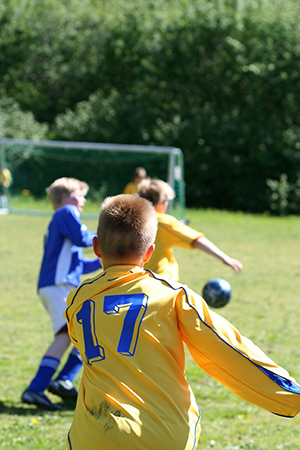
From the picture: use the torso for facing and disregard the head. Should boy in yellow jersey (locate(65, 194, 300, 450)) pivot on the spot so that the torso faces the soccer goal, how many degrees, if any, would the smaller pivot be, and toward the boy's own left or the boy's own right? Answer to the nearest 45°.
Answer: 0° — they already face it

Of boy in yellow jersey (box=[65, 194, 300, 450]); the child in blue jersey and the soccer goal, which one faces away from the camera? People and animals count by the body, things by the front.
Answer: the boy in yellow jersey

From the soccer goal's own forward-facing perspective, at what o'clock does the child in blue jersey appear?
The child in blue jersey is roughly at 12 o'clock from the soccer goal.

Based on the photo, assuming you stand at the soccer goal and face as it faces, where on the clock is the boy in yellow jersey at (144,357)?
The boy in yellow jersey is roughly at 12 o'clock from the soccer goal.

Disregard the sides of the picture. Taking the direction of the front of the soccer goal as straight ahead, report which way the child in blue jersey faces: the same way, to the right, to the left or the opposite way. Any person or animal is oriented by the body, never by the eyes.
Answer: to the left

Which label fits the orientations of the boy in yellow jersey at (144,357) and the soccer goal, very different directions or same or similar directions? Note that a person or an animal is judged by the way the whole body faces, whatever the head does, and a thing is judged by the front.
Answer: very different directions

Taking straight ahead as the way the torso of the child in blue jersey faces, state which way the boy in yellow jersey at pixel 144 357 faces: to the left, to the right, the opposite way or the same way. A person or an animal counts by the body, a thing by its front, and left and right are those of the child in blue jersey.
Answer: to the left

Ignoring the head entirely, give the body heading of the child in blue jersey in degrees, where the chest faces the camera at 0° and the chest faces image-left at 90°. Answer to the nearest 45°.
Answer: approximately 270°

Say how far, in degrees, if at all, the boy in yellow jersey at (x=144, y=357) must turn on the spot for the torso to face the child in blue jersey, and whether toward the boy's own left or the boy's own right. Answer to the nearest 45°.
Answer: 0° — they already face them

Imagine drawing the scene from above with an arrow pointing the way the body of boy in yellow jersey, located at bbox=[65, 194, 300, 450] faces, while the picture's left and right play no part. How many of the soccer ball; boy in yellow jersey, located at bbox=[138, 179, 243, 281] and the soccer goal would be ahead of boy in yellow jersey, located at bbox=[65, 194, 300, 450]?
3

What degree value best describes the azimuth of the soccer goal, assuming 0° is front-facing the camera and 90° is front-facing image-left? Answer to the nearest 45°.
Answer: approximately 0°

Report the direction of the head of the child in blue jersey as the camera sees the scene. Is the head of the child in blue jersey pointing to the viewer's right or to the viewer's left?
to the viewer's right

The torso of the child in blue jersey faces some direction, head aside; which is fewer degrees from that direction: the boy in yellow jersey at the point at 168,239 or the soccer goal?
the boy in yellow jersey

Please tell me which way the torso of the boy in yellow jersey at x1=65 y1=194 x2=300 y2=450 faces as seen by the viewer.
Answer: away from the camera
